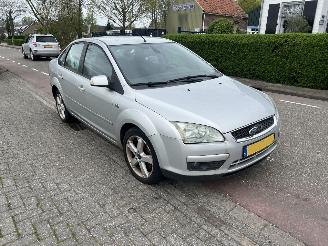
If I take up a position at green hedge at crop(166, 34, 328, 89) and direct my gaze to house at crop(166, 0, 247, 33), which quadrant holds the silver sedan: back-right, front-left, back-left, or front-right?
back-left

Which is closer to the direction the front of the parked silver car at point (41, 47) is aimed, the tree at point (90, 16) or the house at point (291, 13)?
the tree

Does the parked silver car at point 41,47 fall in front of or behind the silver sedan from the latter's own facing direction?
behind

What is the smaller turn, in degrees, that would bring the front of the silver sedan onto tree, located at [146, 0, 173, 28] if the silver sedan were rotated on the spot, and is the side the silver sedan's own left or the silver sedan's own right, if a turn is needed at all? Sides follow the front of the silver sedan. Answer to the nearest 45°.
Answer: approximately 135° to the silver sedan's own left

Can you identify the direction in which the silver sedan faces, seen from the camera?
facing the viewer and to the right of the viewer

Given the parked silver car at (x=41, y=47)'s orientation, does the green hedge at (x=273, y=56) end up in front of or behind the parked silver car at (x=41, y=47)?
behind

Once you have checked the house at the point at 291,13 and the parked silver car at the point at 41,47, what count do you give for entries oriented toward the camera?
1

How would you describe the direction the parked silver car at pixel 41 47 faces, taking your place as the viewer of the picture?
facing away from the viewer and to the left of the viewer

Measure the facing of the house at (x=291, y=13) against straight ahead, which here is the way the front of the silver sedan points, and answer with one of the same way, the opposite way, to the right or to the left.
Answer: to the right
